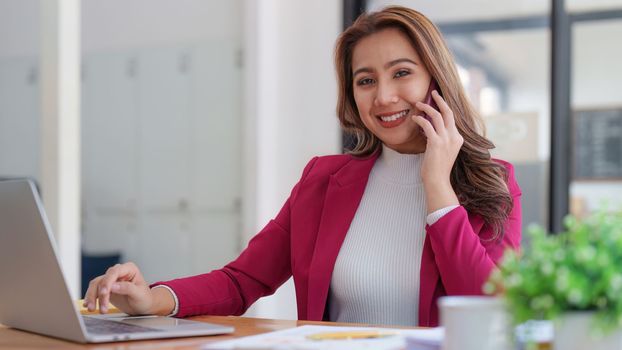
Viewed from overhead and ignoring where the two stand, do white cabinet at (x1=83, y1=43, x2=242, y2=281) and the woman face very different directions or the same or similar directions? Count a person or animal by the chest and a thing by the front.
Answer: same or similar directions

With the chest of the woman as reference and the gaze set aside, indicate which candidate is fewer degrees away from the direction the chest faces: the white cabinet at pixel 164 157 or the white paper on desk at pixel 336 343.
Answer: the white paper on desk

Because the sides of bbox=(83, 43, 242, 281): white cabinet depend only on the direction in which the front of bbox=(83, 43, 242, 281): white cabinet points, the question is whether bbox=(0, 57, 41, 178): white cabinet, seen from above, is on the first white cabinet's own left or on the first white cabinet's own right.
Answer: on the first white cabinet's own right

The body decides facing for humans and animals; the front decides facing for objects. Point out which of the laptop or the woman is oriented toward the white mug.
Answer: the woman

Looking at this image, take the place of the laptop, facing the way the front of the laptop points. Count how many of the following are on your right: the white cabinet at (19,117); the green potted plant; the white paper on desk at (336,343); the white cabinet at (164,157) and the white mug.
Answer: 3

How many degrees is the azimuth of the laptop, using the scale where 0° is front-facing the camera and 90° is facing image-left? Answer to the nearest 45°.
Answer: approximately 225°

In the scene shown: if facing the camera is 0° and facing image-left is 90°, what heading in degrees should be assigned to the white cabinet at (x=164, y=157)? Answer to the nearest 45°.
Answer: approximately 0°

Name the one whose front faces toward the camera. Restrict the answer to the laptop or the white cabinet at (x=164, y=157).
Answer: the white cabinet

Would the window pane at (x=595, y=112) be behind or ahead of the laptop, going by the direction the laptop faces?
ahead

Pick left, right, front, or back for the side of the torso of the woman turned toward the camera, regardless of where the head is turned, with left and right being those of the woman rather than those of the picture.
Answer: front

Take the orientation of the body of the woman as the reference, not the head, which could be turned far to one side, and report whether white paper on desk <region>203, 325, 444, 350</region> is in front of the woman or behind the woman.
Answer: in front

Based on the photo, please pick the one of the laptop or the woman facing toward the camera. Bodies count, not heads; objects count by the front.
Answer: the woman

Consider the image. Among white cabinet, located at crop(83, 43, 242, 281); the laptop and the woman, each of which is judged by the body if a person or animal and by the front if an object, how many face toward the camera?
2
